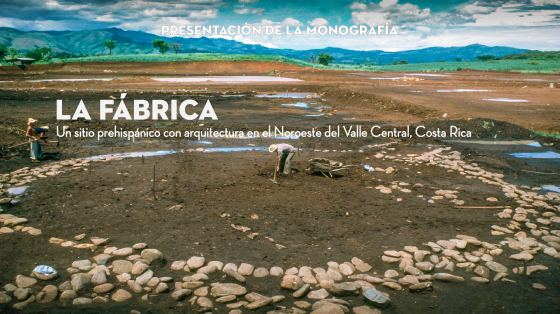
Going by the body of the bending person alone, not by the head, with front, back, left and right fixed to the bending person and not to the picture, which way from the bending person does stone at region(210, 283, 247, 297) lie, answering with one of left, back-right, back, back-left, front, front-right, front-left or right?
left

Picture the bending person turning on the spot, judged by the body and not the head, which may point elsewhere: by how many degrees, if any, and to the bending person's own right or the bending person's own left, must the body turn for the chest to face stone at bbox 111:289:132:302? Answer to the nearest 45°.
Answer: approximately 90° to the bending person's own left

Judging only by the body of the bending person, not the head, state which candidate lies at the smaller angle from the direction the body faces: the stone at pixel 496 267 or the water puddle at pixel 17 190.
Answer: the water puddle

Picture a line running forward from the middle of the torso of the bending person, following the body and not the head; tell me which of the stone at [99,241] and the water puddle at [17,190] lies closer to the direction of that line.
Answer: the water puddle

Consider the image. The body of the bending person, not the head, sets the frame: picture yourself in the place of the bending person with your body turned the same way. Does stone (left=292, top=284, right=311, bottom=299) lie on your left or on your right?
on your left

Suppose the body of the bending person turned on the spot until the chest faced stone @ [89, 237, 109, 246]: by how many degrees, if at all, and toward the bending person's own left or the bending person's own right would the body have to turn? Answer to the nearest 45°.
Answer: approximately 45° to the bending person's own left

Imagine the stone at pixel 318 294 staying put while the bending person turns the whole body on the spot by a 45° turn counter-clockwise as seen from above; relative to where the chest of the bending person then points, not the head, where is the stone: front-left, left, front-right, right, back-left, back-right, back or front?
front-left

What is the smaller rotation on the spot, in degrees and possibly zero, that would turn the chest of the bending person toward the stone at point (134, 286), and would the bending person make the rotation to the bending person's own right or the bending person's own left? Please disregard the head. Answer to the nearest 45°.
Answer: approximately 90° to the bending person's own left

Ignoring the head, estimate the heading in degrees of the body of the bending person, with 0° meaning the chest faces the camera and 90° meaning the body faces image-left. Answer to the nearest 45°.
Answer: approximately 90°

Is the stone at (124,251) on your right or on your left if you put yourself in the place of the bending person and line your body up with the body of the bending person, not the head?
on your left

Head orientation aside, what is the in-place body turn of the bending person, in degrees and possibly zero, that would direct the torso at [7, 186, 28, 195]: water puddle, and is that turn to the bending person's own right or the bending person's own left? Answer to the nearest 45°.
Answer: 0° — they already face it

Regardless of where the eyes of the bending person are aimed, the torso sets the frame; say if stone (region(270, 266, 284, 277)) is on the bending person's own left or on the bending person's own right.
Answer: on the bending person's own left
